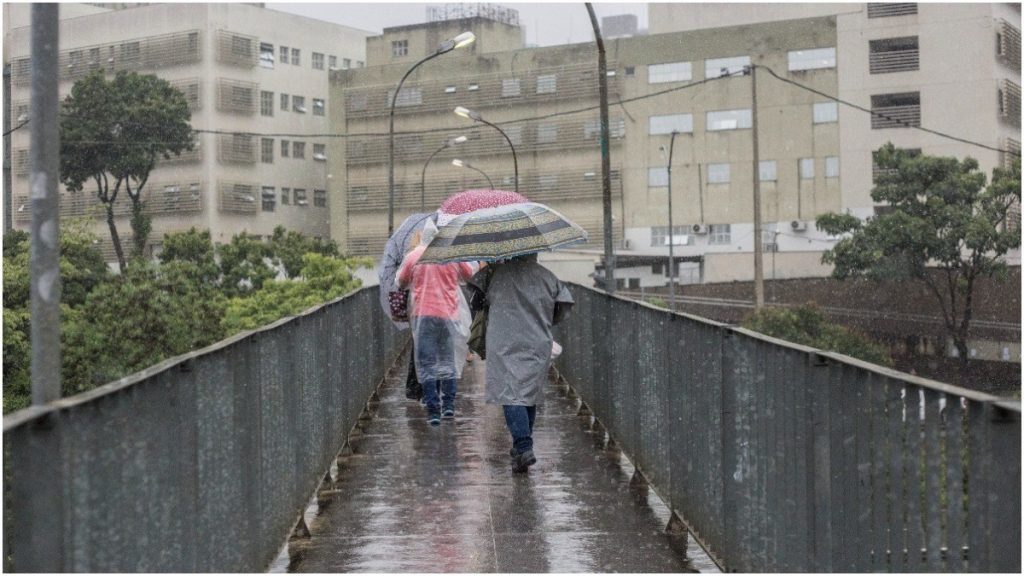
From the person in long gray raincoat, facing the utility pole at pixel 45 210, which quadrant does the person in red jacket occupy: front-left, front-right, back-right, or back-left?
back-right

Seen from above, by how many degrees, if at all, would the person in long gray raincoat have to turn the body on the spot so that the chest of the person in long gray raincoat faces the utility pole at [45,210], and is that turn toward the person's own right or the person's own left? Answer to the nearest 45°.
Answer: approximately 180°

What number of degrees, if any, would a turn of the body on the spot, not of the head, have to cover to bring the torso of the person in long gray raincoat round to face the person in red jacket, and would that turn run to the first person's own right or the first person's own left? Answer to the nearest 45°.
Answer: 0° — they already face them

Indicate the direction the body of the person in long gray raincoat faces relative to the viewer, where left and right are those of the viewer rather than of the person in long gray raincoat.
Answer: facing away from the viewer

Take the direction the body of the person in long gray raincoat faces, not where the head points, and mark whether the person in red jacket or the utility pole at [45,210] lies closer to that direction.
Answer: the person in red jacket
